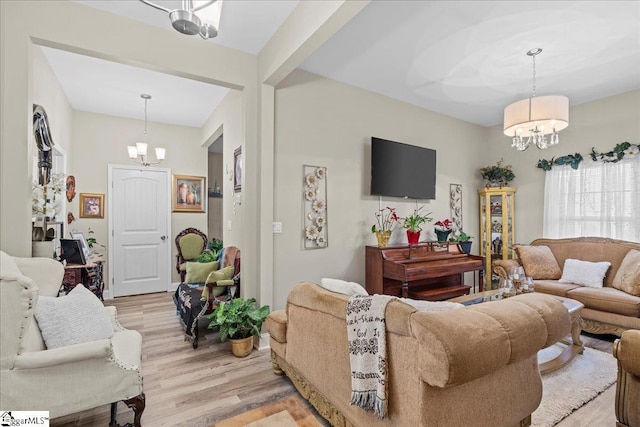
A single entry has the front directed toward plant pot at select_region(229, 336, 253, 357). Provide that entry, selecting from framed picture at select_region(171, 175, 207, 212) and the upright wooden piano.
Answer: the framed picture

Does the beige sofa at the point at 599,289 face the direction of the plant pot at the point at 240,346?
yes

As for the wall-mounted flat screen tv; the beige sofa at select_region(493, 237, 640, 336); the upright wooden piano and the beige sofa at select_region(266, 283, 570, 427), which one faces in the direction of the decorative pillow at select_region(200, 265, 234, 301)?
the beige sofa at select_region(493, 237, 640, 336)

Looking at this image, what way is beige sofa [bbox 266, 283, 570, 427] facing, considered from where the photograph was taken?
facing away from the viewer and to the right of the viewer

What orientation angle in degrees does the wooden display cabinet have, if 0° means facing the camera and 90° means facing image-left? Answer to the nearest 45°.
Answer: approximately 0°

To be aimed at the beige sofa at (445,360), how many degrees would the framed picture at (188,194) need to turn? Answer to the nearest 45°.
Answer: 0° — it already faces it
